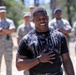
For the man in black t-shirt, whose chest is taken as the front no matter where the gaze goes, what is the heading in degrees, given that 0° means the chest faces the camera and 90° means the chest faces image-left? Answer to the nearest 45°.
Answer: approximately 0°
